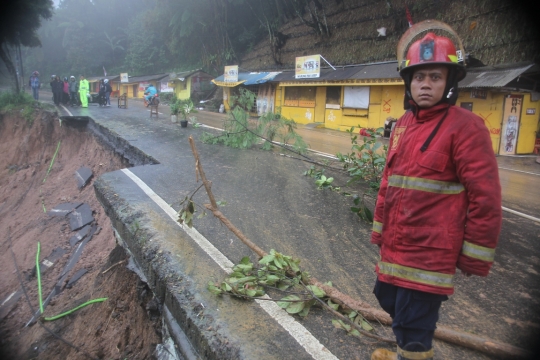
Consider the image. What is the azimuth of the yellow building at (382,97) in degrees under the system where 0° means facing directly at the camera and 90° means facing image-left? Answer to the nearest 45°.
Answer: approximately 45°

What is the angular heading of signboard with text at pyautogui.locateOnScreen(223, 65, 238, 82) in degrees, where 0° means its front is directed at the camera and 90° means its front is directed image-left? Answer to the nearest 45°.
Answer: approximately 0°

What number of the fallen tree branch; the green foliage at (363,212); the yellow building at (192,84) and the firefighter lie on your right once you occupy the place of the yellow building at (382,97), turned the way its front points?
1

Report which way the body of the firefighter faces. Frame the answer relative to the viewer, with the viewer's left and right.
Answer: facing the viewer and to the left of the viewer

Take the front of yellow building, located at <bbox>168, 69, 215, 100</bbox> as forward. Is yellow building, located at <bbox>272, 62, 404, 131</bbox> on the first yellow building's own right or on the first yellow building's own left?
on the first yellow building's own left

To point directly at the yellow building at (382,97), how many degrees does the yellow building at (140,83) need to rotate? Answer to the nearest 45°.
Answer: approximately 45° to its left

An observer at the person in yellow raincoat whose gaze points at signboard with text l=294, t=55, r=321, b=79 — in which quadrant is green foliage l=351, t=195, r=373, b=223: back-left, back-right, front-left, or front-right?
front-right

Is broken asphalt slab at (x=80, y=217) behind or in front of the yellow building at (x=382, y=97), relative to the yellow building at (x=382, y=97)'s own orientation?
in front

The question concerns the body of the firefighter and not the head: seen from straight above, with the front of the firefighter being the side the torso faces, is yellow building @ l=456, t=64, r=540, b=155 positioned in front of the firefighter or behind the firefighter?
behind

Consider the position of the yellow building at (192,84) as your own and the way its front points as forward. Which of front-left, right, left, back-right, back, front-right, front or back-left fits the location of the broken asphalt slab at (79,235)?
front-left

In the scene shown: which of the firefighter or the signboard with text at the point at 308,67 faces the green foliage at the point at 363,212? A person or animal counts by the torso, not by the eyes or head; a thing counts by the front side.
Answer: the signboard with text

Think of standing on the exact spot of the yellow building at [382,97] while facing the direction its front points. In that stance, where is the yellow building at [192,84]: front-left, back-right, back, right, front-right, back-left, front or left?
right

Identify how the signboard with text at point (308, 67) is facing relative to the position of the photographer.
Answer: facing the viewer

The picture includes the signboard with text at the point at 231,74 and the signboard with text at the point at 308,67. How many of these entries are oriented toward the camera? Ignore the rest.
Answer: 2

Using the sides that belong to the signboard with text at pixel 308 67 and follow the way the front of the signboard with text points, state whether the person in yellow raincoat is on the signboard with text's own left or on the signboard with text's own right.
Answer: on the signboard with text's own right

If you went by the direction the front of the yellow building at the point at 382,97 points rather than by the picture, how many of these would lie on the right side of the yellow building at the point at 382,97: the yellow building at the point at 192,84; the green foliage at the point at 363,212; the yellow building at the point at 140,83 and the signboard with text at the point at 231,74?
3
